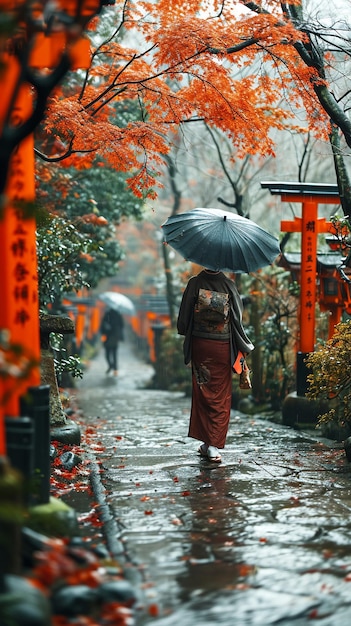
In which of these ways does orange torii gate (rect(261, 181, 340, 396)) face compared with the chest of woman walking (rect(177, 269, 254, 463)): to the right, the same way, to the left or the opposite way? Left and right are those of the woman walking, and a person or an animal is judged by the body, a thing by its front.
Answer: the opposite way

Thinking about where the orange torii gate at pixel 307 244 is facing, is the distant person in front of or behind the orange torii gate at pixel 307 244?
behind

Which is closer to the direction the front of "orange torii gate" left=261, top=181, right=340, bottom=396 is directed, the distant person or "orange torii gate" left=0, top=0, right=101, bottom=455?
the orange torii gate

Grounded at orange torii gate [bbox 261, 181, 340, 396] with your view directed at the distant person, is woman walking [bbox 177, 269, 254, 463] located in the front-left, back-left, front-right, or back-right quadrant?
back-left

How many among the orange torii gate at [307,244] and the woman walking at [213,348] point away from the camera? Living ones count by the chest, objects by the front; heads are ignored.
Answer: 1

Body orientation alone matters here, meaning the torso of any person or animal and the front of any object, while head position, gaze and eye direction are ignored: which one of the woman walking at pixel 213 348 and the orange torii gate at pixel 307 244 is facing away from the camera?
the woman walking

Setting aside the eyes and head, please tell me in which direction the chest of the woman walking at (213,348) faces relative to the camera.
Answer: away from the camera

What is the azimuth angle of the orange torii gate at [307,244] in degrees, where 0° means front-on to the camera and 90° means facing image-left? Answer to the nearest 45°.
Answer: approximately 0°
